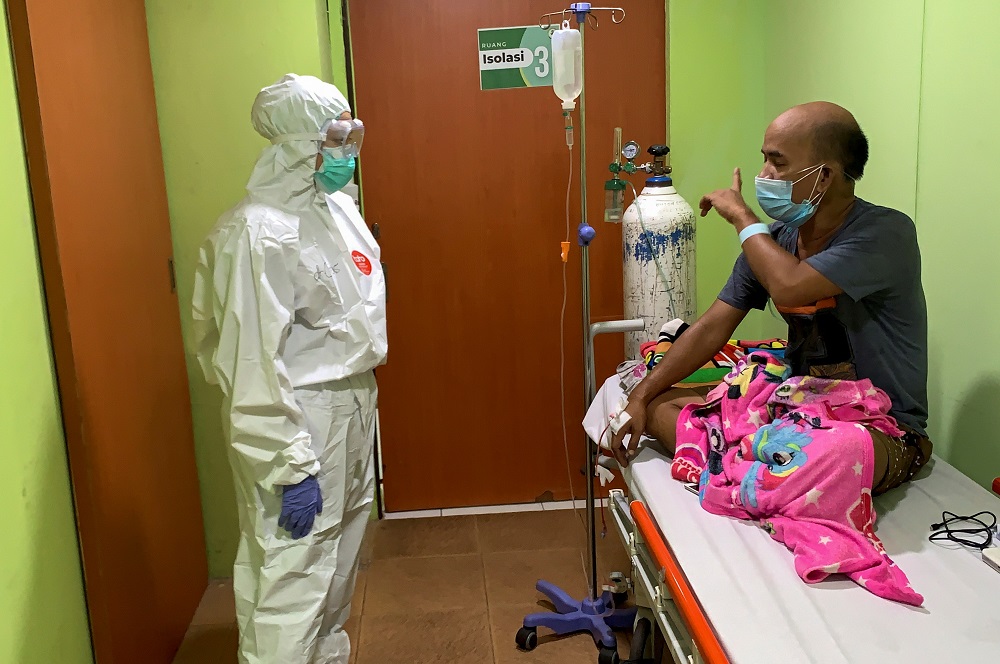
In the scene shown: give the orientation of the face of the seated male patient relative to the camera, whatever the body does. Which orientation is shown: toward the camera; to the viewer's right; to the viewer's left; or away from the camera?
to the viewer's left

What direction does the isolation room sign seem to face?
toward the camera

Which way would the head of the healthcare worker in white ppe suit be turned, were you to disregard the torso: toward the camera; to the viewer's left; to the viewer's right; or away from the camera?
to the viewer's right

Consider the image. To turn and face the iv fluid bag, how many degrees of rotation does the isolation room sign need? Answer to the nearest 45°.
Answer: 0° — it already faces it

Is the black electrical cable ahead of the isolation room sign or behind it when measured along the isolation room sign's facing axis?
ahead

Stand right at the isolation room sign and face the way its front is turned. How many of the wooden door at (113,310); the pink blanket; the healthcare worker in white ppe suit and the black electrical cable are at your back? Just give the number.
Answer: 0

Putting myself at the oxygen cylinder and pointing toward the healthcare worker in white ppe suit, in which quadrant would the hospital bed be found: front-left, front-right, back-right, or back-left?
front-left

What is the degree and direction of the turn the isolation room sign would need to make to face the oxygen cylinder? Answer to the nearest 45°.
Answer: approximately 45° to its left

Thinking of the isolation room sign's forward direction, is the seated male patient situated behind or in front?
in front

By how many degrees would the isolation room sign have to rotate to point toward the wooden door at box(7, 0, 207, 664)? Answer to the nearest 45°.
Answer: approximately 45° to its right
